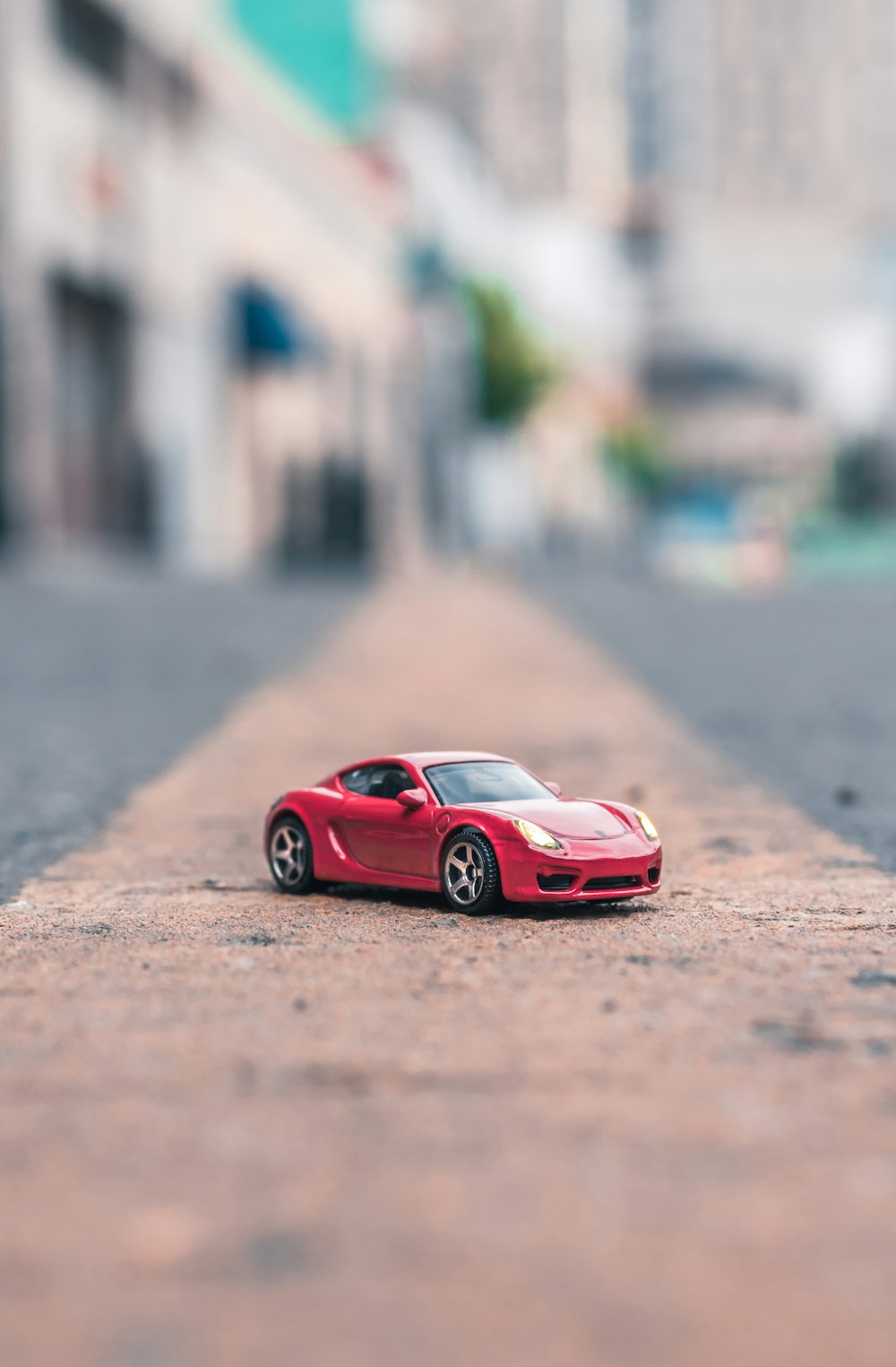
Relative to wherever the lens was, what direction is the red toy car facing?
facing the viewer and to the right of the viewer
